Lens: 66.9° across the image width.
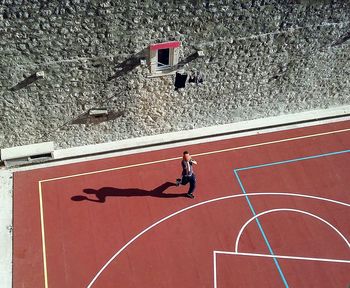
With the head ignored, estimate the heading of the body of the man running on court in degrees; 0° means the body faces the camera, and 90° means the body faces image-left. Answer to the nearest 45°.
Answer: approximately 315°
